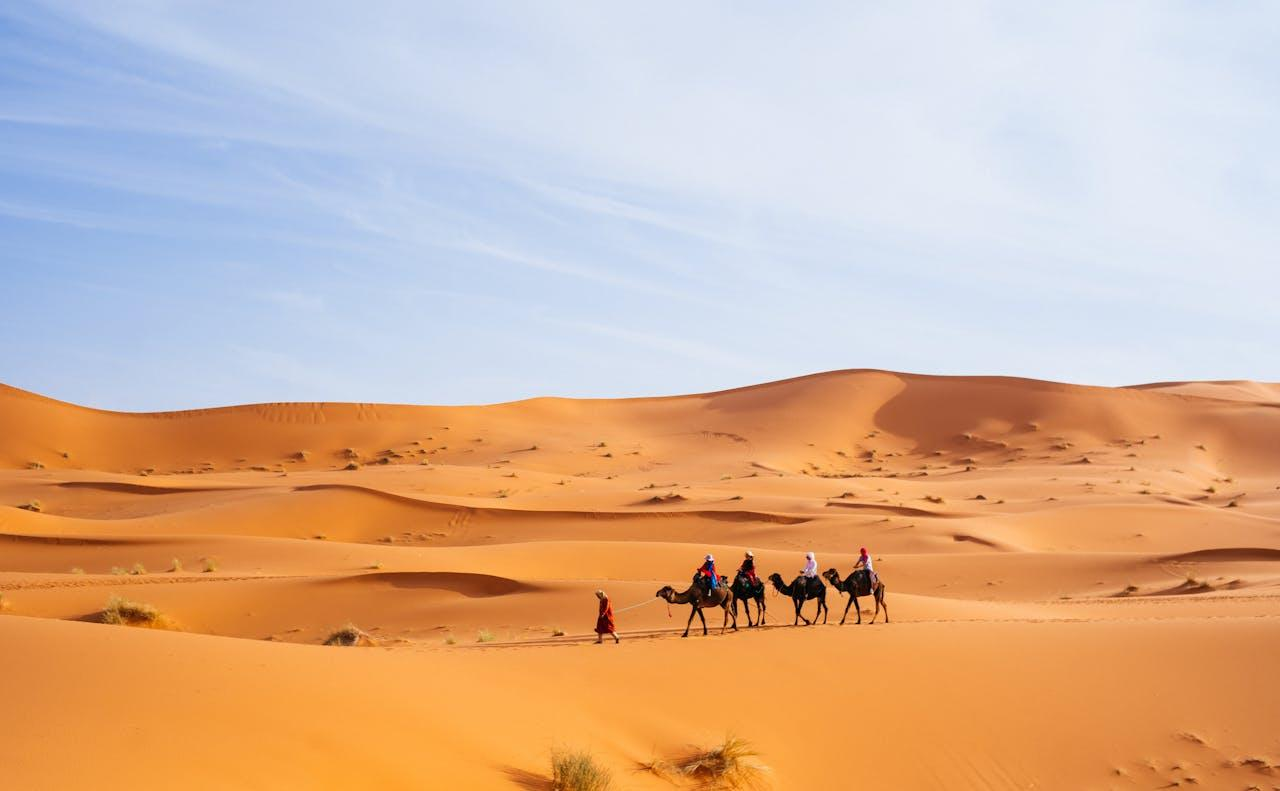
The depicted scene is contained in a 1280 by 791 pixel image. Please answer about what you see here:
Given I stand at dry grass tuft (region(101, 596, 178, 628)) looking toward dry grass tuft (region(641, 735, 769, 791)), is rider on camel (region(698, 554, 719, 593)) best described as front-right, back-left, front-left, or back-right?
front-left

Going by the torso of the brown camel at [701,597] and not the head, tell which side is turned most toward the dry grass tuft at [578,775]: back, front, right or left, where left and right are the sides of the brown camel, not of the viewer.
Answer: left

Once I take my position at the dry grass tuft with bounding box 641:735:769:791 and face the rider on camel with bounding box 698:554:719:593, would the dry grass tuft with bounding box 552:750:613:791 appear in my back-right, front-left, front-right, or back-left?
back-left

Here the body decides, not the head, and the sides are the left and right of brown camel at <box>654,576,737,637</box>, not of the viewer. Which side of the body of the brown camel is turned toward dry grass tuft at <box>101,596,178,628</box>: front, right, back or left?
front

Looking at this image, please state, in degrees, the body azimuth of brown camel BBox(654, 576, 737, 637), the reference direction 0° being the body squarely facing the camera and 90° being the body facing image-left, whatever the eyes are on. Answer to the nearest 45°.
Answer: approximately 90°

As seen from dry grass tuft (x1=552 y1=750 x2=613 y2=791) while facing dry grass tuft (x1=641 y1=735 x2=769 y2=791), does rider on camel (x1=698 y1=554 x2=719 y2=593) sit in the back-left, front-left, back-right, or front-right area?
front-left

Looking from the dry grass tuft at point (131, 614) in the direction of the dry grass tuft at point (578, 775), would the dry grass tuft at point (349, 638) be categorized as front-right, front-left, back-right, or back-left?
front-left

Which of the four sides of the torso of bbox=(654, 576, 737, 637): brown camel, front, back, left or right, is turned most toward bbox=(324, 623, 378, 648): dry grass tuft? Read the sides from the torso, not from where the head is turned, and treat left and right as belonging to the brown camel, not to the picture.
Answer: front

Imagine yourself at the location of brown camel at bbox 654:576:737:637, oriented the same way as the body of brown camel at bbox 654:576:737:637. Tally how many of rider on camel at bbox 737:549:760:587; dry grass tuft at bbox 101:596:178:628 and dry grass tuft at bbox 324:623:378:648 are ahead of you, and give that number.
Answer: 2

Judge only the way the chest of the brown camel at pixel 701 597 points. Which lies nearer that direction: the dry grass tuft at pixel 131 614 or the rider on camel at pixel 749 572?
the dry grass tuft

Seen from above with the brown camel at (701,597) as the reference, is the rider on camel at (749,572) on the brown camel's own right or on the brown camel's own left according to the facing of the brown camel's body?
on the brown camel's own right
